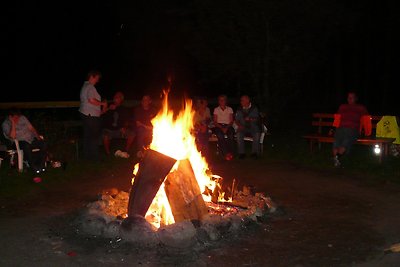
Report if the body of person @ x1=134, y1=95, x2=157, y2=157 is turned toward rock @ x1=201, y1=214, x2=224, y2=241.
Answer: yes

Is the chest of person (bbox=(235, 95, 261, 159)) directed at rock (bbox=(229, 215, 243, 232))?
yes

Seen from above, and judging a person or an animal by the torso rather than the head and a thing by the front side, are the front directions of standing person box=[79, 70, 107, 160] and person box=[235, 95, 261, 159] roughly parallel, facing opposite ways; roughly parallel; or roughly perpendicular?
roughly perpendicular

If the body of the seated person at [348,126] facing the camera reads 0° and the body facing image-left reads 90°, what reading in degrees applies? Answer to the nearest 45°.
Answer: approximately 45°

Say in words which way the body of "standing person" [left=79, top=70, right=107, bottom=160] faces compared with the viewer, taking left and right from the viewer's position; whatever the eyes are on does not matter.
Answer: facing to the right of the viewer

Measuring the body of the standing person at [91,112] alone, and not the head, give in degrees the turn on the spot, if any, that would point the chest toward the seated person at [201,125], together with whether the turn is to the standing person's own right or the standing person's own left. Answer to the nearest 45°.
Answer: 0° — they already face them

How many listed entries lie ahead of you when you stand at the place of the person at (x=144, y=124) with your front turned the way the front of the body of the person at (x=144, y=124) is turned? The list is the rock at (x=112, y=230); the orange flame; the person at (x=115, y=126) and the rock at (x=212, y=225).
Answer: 3

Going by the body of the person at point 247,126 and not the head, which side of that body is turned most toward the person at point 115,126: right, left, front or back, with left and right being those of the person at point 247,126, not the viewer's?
right
